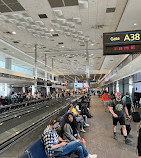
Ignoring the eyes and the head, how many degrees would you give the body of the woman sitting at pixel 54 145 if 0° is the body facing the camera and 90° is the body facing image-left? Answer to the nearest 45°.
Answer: approximately 270°

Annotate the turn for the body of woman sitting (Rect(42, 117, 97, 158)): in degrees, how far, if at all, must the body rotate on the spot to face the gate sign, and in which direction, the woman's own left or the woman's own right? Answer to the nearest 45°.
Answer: approximately 45° to the woman's own left

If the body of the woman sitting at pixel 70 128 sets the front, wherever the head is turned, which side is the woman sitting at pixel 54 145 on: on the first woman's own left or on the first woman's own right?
on the first woman's own right

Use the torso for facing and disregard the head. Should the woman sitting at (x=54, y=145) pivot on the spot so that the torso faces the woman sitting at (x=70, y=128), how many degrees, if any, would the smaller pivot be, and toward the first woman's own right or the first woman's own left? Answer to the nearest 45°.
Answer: approximately 90° to the first woman's own left
